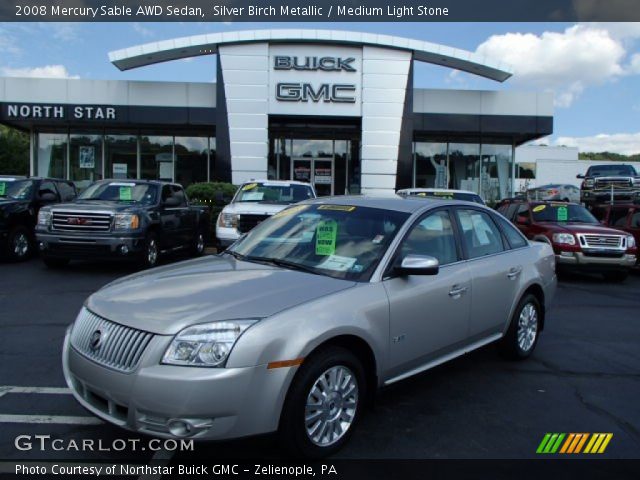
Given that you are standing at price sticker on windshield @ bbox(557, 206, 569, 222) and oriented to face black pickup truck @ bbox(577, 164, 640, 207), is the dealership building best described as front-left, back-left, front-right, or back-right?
front-left

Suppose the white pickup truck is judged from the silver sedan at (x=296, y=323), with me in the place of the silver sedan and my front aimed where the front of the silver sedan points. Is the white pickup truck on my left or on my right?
on my right

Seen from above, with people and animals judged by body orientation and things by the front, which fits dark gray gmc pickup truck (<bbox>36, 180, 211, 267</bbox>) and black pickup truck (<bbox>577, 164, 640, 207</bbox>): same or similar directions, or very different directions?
same or similar directions

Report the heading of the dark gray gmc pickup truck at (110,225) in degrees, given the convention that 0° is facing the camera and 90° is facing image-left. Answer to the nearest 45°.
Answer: approximately 45°

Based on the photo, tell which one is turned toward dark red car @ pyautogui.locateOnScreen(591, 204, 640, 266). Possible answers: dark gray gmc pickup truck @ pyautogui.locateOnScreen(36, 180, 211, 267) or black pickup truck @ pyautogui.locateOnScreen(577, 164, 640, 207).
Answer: black pickup truck @ pyautogui.locateOnScreen(577, 164, 640, 207)

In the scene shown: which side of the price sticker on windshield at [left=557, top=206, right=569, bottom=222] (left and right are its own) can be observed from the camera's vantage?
front

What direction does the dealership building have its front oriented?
toward the camera

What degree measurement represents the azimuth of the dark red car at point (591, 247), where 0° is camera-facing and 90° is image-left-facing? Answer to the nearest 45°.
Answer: approximately 315°

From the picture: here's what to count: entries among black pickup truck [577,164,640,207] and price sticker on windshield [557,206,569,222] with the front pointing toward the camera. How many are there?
2

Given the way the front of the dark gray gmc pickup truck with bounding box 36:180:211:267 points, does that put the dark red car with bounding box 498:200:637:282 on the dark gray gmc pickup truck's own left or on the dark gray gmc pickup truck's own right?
on the dark gray gmc pickup truck's own left

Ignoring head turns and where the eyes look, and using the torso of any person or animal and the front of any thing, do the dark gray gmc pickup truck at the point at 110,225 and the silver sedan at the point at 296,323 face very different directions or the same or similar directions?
same or similar directions

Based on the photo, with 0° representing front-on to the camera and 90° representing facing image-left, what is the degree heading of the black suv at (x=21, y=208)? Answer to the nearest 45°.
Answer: approximately 45°

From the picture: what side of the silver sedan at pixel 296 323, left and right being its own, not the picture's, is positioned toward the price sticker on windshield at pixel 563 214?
back

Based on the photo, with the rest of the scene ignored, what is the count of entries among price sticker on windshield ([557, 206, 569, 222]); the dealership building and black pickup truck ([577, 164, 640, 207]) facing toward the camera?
3
